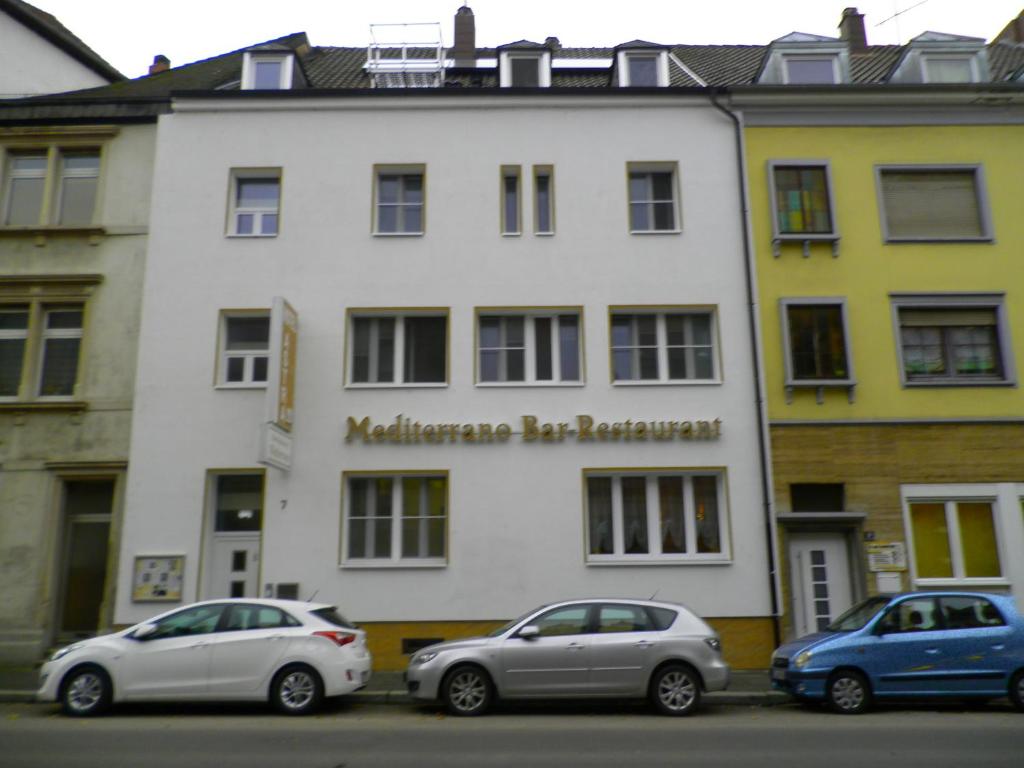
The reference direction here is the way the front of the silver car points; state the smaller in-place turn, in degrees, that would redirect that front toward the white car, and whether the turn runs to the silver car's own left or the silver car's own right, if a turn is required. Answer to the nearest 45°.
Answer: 0° — it already faces it

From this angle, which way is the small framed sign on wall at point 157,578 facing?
toward the camera

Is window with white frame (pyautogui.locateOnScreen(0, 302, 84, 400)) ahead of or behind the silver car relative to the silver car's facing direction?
ahead

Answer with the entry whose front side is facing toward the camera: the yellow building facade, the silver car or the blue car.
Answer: the yellow building facade

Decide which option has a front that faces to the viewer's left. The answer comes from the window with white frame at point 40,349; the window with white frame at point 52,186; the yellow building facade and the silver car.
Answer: the silver car

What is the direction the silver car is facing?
to the viewer's left

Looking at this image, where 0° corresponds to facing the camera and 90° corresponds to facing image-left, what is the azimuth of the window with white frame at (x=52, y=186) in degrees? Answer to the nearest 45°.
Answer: approximately 0°

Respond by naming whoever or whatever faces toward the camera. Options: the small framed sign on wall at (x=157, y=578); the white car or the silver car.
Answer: the small framed sign on wall

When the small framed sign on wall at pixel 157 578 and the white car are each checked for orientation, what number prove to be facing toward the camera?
1

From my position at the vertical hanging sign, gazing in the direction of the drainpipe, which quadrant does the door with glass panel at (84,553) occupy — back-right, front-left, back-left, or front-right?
back-left

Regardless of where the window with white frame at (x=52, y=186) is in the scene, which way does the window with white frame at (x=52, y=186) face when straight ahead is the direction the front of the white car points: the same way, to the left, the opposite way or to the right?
to the left

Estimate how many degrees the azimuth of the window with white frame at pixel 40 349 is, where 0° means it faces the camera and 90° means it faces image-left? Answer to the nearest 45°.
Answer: approximately 0°

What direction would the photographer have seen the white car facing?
facing to the left of the viewer

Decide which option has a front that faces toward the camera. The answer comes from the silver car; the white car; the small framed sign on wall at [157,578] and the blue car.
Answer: the small framed sign on wall
